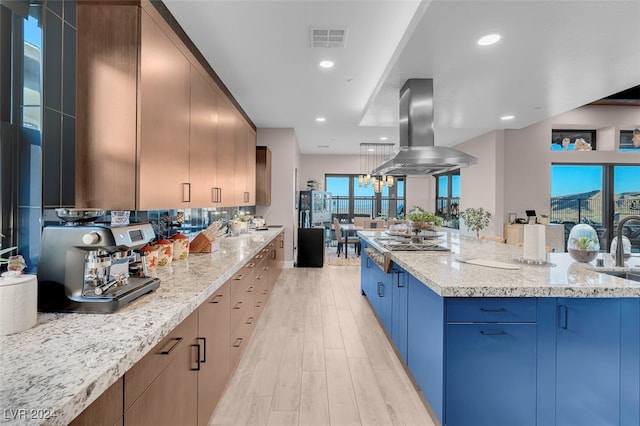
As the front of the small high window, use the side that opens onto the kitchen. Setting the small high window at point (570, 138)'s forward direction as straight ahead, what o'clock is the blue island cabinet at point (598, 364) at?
The blue island cabinet is roughly at 12 o'clock from the small high window.

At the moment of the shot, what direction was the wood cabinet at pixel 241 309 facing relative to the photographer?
facing to the right of the viewer

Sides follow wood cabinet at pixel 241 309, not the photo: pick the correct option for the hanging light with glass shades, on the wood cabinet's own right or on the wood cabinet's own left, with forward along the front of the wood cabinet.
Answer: on the wood cabinet's own left

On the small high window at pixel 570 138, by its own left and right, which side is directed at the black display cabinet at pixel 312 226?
right

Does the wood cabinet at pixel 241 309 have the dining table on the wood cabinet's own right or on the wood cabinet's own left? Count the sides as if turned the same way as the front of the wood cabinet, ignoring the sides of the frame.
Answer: on the wood cabinet's own left

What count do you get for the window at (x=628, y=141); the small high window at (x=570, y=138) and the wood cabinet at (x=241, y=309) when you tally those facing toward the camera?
2

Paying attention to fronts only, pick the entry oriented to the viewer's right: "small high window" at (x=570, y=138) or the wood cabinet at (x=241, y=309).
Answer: the wood cabinet

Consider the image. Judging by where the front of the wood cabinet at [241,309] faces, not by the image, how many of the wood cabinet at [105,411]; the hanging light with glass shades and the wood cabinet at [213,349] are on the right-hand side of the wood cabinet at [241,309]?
2
